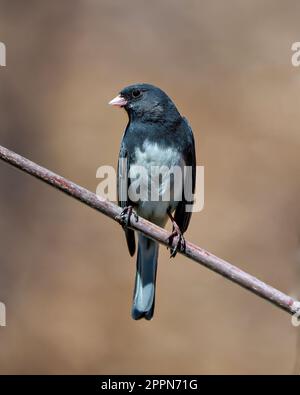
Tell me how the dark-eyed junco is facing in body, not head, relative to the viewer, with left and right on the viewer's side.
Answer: facing the viewer
